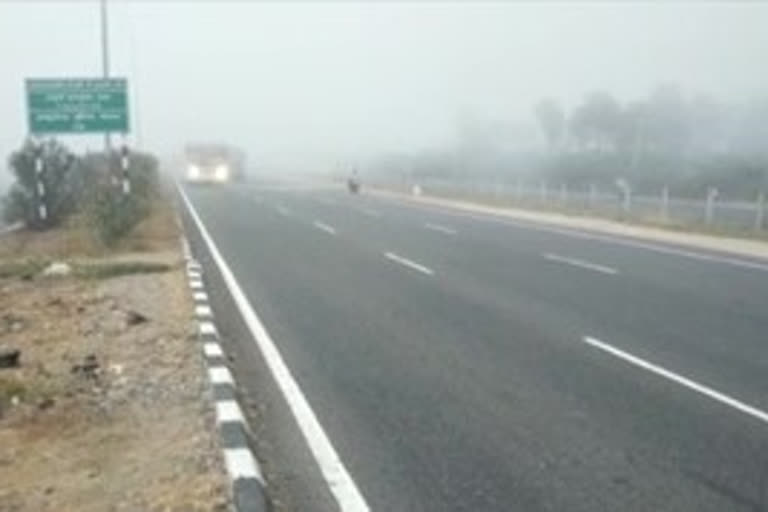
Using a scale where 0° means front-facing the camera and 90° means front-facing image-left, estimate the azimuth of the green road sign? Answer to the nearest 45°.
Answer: approximately 0°

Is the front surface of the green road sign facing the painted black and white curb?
yes
